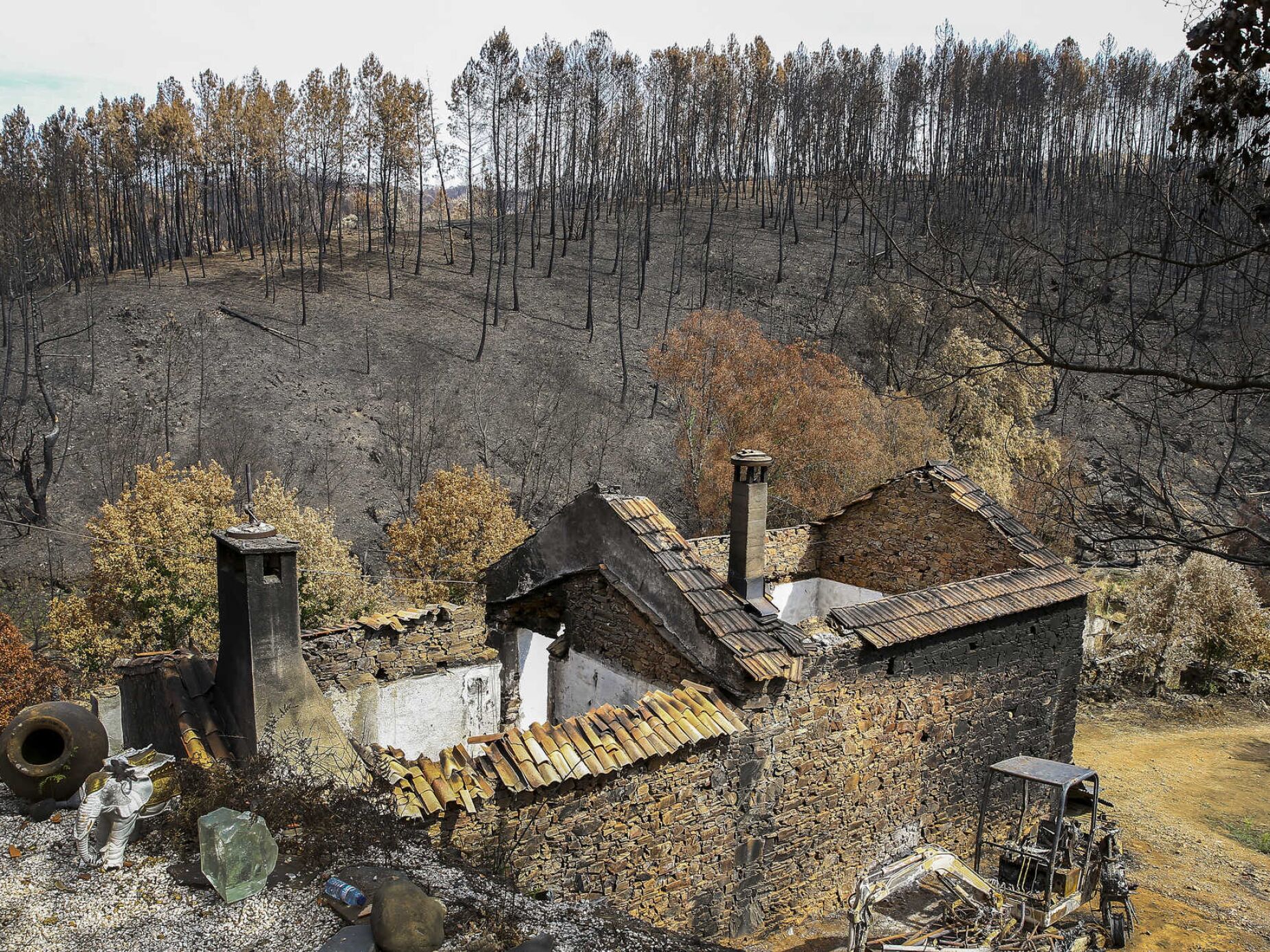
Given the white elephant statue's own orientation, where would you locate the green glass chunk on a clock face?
The green glass chunk is roughly at 9 o'clock from the white elephant statue.

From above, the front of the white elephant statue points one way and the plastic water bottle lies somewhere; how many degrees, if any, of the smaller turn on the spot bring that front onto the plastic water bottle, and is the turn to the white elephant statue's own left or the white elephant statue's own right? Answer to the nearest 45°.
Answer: approximately 90° to the white elephant statue's own left

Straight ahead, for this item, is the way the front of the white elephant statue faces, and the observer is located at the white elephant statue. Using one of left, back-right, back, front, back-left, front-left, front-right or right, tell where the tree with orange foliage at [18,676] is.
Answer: back-right

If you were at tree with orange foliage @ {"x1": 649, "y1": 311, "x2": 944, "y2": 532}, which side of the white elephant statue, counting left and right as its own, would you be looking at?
back

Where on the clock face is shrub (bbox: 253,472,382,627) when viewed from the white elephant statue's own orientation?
The shrub is roughly at 5 o'clock from the white elephant statue.

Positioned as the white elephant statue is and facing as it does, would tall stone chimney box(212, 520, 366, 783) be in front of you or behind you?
behind

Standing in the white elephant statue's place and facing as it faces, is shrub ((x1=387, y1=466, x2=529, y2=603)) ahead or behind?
behind

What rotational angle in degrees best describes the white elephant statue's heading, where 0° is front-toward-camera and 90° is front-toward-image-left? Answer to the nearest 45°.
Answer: approximately 45°
